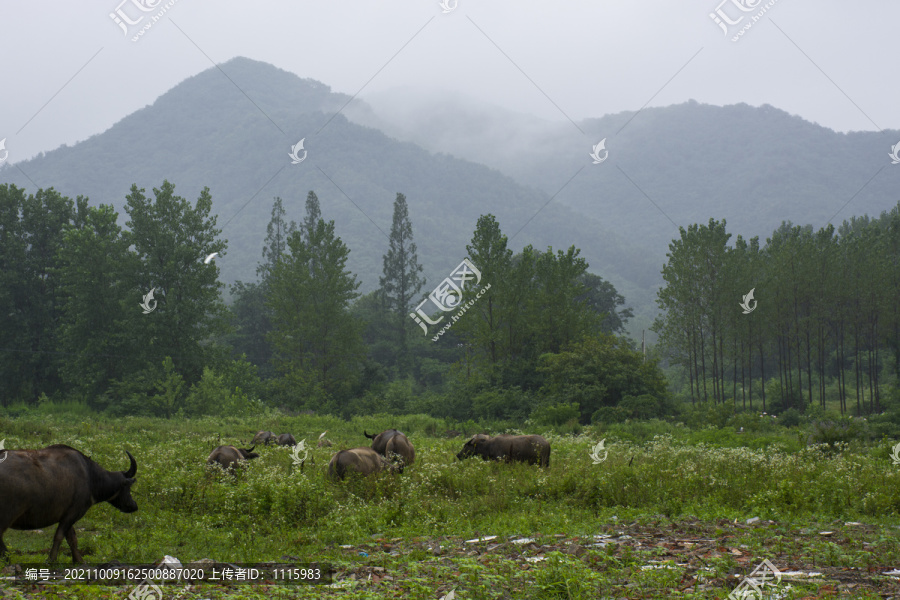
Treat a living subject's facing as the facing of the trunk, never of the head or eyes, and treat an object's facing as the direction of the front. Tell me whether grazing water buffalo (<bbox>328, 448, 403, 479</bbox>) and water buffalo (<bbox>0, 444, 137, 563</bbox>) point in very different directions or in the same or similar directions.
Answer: same or similar directions

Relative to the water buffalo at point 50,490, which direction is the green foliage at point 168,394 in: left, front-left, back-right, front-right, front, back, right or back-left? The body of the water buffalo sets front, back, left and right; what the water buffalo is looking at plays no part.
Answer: left

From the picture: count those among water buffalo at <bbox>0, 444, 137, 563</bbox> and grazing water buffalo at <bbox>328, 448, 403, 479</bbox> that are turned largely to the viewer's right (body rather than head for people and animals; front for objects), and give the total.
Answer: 2

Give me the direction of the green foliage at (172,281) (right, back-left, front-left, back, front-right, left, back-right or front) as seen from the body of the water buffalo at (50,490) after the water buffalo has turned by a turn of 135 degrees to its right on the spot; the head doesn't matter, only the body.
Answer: back-right

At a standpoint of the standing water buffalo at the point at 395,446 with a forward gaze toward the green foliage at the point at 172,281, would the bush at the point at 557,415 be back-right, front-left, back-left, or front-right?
front-right

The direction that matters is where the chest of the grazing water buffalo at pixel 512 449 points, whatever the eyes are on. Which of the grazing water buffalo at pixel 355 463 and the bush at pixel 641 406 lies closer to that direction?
the grazing water buffalo

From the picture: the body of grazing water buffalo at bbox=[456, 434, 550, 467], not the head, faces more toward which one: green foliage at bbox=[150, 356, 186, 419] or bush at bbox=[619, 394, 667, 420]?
the green foliage

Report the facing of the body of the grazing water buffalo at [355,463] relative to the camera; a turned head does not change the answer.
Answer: to the viewer's right

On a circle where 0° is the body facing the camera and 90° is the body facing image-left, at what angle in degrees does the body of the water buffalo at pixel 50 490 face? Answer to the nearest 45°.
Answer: approximately 270°

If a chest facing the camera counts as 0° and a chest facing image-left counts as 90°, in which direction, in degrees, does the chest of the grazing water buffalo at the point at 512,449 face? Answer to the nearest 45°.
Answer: approximately 90°
